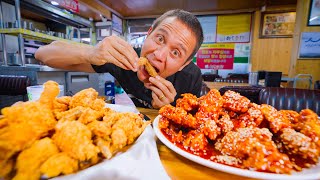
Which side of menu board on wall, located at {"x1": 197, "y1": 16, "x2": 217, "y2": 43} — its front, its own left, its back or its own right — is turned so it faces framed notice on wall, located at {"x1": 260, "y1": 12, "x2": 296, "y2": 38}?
left

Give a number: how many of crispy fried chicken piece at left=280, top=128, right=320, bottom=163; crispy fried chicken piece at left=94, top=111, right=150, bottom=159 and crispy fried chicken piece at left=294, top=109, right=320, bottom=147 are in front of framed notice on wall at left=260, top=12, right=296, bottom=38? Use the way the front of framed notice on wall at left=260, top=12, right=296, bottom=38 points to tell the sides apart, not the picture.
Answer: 3

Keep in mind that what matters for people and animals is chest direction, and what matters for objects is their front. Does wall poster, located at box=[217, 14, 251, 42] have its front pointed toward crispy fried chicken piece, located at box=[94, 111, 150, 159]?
yes

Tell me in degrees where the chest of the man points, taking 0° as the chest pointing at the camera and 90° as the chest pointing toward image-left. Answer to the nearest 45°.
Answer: approximately 0°

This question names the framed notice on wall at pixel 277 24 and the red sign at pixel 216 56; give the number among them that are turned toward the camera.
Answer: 2
